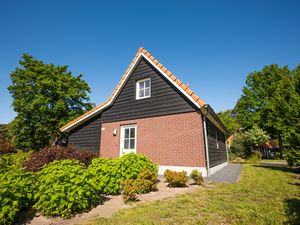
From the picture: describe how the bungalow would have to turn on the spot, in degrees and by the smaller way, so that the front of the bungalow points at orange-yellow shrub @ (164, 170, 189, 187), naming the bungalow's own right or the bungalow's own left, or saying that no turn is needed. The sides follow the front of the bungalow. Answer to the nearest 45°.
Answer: approximately 45° to the bungalow's own left

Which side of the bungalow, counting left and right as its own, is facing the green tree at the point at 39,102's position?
right

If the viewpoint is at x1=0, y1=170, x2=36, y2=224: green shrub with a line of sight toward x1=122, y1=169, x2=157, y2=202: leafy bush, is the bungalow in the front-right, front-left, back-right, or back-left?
front-left

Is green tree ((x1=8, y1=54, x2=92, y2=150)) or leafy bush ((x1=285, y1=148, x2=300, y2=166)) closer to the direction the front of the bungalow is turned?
the green tree

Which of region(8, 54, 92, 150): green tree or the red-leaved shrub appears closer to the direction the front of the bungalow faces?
the red-leaved shrub

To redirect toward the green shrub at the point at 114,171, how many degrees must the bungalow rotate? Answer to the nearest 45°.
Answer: approximately 45° to its left

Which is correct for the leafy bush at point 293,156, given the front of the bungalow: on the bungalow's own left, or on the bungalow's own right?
on the bungalow's own left

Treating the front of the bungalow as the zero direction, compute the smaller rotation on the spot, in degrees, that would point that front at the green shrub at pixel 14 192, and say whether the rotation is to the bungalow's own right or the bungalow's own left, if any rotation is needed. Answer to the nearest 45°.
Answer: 0° — it already faces it

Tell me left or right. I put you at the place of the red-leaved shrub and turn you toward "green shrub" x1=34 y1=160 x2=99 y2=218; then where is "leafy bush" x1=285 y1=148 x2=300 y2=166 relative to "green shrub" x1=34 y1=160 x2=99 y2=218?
left

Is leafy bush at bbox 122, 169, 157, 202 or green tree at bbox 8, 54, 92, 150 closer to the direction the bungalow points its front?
the leafy bush

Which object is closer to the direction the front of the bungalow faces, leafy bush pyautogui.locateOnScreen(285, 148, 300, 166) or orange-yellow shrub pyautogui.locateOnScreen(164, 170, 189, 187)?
the orange-yellow shrub

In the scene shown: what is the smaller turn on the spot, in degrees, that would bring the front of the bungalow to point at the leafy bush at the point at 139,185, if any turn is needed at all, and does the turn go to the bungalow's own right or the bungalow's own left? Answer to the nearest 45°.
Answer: approximately 45° to the bungalow's own left

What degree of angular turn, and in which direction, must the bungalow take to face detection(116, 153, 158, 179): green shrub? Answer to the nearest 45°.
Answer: approximately 45° to its left

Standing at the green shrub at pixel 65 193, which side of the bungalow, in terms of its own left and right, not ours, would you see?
front

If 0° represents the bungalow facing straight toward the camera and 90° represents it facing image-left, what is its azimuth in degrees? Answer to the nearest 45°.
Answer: approximately 45°
